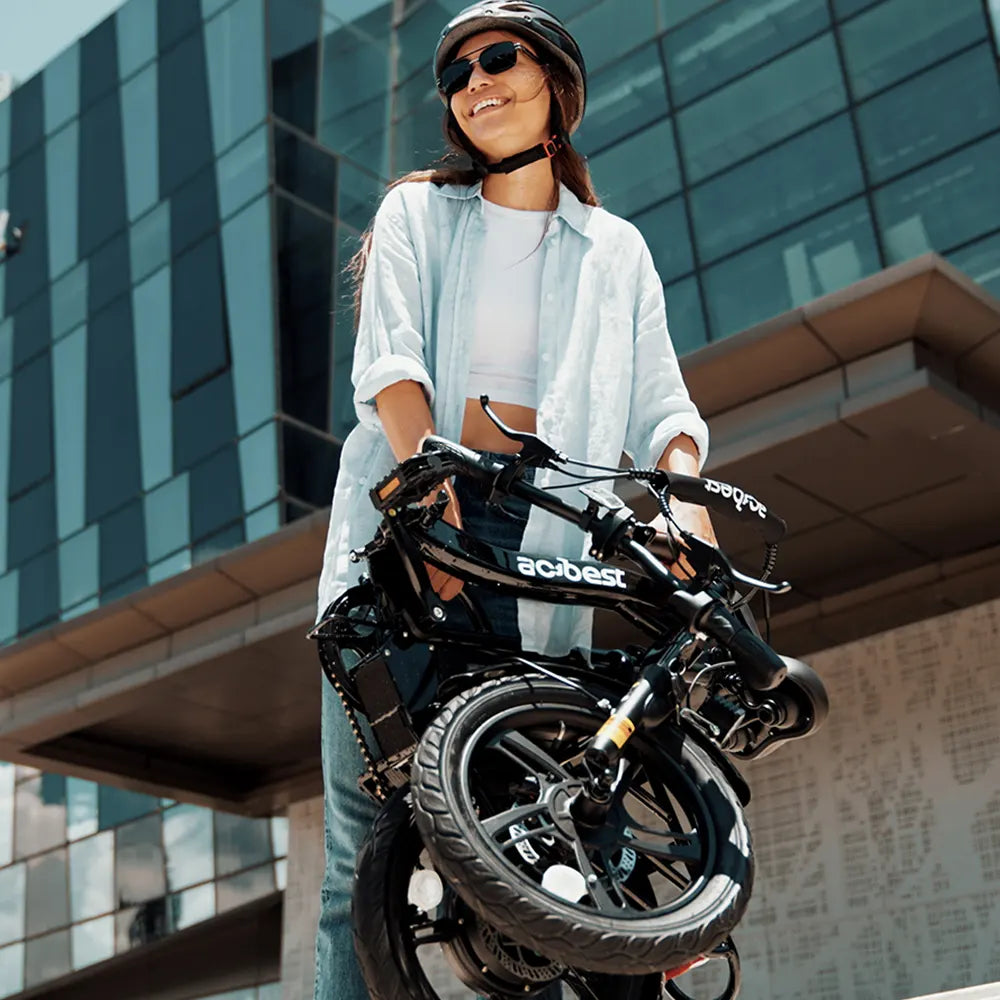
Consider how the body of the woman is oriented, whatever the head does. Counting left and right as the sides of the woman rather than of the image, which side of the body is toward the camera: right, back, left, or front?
front

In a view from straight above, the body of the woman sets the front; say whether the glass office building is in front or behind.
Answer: behind
